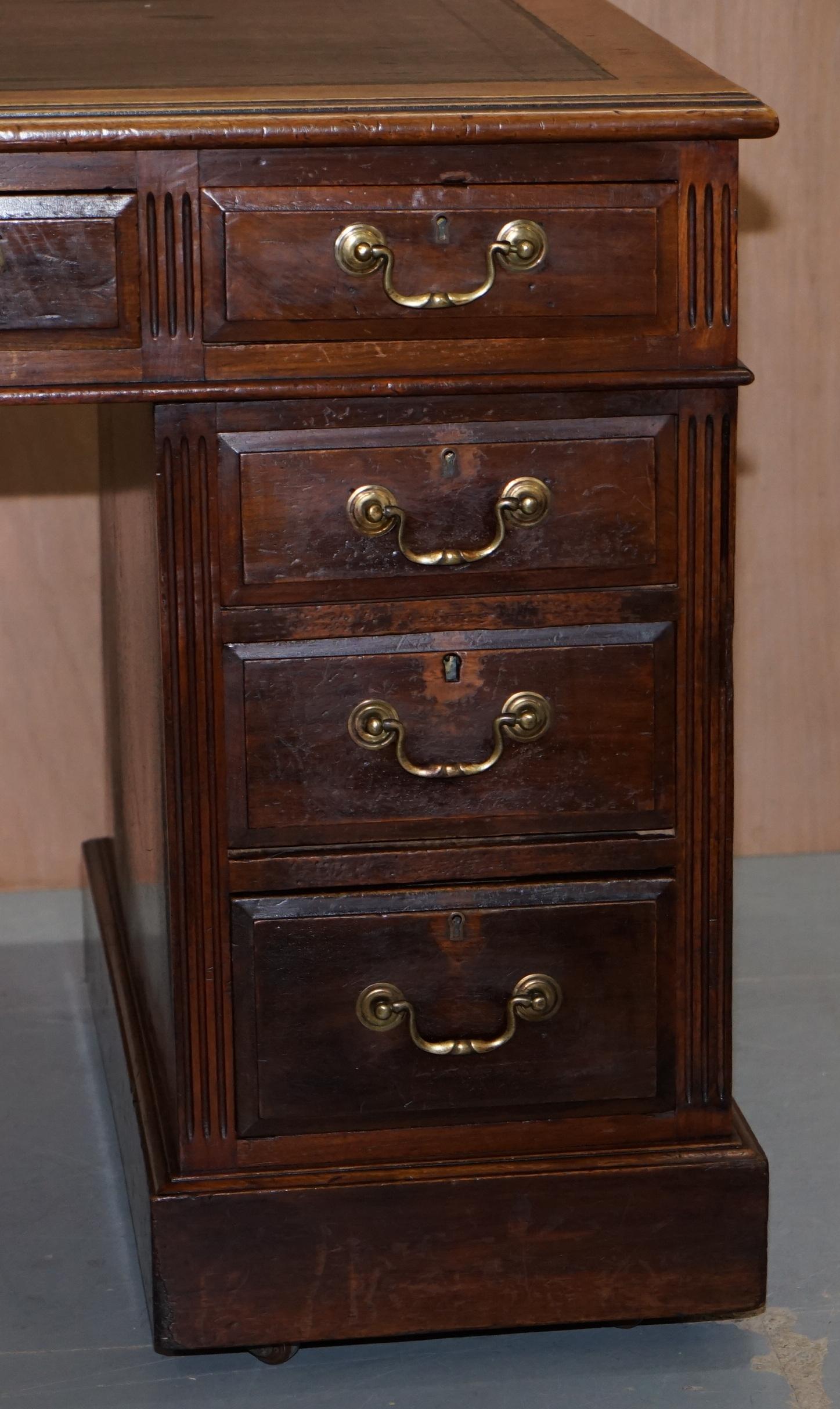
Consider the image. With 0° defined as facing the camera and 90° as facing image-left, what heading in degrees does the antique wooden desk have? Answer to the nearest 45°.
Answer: approximately 0°
